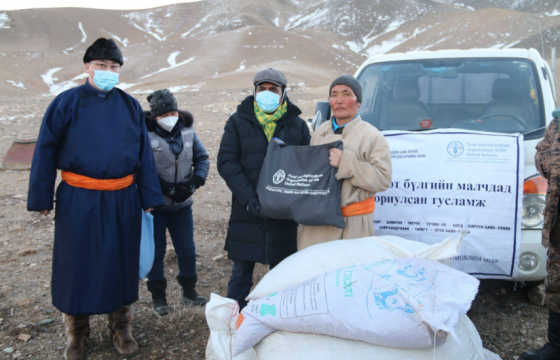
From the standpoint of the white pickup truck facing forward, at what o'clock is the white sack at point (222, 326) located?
The white sack is roughly at 1 o'clock from the white pickup truck.

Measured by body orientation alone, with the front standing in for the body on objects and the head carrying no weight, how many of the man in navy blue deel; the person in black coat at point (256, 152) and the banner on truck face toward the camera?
3

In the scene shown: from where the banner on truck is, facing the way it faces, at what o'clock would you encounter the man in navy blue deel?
The man in navy blue deel is roughly at 2 o'clock from the banner on truck.

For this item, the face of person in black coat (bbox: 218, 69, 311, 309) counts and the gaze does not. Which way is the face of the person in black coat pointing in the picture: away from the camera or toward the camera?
toward the camera

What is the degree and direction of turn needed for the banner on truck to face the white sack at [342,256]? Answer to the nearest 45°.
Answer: approximately 45° to its right

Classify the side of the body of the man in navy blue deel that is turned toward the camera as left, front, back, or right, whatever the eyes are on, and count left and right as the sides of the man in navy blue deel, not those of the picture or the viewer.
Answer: front

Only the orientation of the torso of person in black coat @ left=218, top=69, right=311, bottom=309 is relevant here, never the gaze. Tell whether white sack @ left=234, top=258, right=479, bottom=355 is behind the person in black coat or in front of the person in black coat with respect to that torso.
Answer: in front

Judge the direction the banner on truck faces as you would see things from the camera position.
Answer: facing the viewer

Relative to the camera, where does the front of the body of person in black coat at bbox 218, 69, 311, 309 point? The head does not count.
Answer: toward the camera

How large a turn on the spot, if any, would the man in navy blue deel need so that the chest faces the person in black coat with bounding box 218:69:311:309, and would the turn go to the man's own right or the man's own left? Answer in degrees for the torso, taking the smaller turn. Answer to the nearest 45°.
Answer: approximately 90° to the man's own left

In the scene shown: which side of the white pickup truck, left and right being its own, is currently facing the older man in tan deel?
front

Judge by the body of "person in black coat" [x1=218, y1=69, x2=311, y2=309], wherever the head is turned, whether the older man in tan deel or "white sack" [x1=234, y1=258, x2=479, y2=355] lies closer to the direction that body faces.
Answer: the white sack

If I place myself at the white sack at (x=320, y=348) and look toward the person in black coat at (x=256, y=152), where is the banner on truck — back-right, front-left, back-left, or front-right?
front-right

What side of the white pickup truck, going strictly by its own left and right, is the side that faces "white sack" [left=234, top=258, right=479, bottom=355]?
front

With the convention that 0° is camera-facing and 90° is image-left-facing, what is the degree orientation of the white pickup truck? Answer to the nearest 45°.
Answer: approximately 0°

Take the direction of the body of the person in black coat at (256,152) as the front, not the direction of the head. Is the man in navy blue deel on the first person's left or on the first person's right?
on the first person's right
